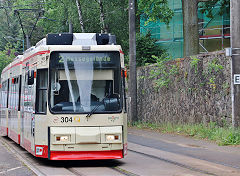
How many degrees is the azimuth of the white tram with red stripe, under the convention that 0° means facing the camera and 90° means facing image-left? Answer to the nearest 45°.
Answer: approximately 315°

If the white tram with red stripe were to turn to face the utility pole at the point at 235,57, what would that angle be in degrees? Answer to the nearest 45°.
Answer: approximately 90° to its left

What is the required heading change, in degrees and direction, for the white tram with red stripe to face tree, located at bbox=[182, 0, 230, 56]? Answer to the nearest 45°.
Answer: approximately 90° to its left

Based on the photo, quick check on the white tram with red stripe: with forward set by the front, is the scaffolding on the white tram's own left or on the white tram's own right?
on the white tram's own left
